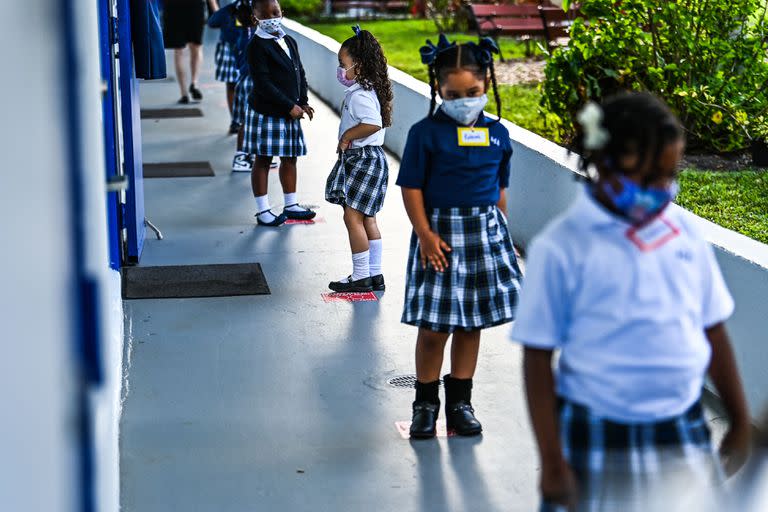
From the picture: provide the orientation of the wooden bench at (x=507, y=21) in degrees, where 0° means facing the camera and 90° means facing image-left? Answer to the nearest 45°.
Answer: approximately 0°

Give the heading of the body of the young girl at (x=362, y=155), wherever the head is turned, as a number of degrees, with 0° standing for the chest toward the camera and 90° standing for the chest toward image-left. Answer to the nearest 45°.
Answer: approximately 90°

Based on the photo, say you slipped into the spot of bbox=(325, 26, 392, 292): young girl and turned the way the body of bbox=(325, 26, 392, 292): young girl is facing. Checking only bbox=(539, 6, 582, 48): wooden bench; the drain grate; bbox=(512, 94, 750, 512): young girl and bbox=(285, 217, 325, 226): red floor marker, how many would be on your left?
2

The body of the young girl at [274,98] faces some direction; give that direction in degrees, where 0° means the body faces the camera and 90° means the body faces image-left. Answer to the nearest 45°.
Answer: approximately 315°

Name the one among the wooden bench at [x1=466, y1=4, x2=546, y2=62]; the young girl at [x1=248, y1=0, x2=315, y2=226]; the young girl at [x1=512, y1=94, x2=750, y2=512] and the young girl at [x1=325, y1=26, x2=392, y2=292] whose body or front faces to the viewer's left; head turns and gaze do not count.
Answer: the young girl at [x1=325, y1=26, x2=392, y2=292]

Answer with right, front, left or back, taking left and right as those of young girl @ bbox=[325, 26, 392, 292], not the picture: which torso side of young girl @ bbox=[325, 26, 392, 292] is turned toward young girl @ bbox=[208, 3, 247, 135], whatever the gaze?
right

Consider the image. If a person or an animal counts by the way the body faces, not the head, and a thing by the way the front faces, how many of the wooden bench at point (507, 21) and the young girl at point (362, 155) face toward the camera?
1
